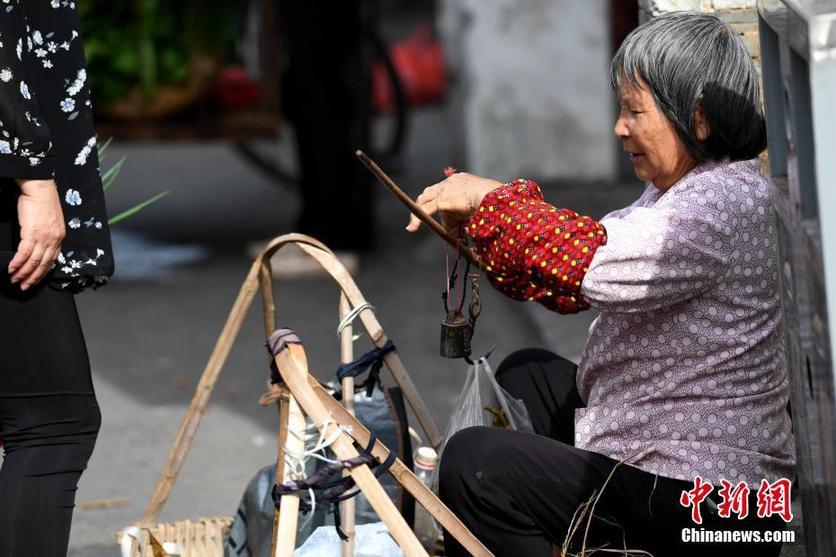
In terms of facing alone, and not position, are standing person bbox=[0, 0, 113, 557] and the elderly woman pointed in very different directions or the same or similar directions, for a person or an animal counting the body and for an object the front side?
very different directions

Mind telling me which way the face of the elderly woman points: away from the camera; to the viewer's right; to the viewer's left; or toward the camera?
to the viewer's left

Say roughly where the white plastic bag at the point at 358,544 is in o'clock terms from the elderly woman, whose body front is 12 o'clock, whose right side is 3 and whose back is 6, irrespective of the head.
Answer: The white plastic bag is roughly at 12 o'clock from the elderly woman.

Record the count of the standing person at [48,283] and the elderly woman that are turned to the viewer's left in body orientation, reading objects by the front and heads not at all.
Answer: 1

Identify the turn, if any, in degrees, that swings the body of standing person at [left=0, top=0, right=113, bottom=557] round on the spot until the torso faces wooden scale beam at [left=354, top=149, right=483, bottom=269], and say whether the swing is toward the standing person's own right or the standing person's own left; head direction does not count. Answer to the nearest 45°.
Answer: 0° — they already face it

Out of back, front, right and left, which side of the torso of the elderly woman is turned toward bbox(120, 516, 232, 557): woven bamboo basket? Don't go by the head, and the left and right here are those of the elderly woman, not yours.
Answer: front

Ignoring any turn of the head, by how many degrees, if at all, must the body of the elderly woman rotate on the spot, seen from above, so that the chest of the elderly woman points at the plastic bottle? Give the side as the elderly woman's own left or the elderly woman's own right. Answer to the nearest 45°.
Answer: approximately 45° to the elderly woman's own right

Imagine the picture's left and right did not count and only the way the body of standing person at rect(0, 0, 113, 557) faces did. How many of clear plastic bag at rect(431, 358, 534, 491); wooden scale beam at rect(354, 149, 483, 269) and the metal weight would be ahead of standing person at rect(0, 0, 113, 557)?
3

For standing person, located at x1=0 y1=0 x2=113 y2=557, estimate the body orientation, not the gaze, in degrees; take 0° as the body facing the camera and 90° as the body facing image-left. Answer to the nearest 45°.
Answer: approximately 270°

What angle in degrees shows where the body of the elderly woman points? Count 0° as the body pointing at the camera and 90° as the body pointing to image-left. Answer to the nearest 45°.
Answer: approximately 90°

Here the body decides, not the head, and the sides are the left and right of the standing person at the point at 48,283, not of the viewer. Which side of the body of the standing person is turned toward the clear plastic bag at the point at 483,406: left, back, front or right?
front

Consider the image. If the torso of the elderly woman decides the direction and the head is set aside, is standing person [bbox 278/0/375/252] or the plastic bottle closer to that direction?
the plastic bottle
